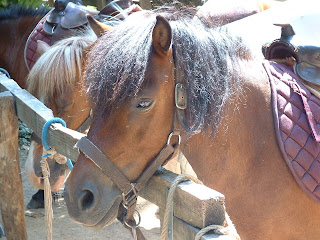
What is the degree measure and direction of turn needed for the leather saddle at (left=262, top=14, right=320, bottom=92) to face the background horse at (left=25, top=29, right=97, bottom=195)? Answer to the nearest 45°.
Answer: approximately 45° to its right

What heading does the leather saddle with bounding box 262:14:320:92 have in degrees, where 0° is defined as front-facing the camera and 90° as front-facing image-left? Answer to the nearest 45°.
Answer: approximately 45°

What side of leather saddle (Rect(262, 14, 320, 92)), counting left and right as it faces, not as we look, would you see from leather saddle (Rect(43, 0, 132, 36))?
right

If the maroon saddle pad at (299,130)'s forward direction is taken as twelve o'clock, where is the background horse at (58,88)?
The background horse is roughly at 2 o'clock from the maroon saddle pad.

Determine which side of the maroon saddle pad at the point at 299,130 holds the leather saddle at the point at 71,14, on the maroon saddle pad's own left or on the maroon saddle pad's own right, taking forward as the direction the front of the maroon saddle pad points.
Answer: on the maroon saddle pad's own right

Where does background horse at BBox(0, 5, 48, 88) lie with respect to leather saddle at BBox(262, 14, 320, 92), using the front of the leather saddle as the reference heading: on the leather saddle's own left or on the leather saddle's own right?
on the leather saddle's own right

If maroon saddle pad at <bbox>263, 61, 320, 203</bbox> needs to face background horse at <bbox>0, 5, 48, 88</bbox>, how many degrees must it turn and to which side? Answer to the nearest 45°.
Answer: approximately 90° to its right

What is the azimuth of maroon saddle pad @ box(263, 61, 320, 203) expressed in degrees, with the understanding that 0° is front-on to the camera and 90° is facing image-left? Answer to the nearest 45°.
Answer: approximately 45°
